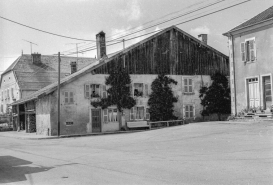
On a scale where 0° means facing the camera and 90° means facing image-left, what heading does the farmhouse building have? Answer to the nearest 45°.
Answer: approximately 0°

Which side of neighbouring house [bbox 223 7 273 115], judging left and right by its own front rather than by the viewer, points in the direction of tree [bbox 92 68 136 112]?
right

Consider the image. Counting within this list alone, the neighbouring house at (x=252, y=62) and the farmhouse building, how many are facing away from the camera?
0

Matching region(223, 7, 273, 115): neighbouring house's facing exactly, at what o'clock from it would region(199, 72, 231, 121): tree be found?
The tree is roughly at 4 o'clock from the neighbouring house.

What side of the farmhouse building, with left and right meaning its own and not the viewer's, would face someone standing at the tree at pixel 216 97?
left

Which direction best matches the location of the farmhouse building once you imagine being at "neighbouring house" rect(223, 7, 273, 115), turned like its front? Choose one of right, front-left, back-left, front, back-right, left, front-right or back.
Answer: right

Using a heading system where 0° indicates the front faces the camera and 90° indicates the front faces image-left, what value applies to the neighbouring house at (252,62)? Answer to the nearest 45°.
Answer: approximately 45°
